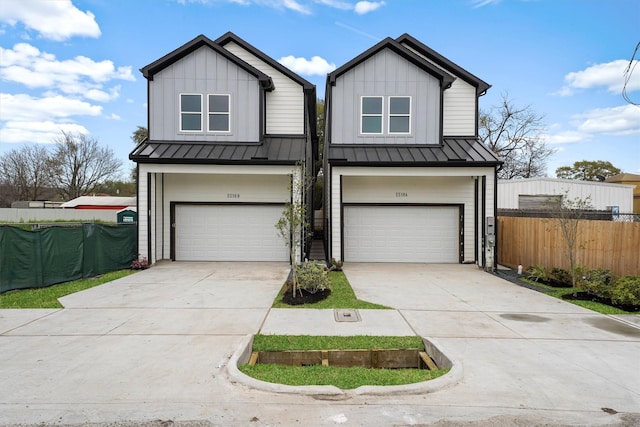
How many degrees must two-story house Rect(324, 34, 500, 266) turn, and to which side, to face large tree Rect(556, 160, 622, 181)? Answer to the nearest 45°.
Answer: approximately 135° to its left

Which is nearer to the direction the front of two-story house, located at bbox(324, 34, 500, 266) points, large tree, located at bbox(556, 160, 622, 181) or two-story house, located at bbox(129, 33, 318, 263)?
the two-story house

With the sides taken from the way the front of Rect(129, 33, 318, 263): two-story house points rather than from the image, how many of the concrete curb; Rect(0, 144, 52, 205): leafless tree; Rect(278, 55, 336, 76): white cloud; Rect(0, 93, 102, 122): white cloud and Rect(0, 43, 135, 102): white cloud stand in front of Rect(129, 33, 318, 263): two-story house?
1

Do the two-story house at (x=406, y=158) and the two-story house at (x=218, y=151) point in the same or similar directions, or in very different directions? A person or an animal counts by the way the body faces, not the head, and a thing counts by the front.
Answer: same or similar directions

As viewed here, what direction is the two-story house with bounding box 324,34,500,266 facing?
toward the camera

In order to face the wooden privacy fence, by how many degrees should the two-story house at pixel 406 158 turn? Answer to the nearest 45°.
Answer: approximately 45° to its left

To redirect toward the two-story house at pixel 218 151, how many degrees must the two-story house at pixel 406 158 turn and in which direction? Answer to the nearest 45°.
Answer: approximately 90° to its right

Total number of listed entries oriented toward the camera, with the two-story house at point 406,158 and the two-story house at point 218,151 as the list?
2

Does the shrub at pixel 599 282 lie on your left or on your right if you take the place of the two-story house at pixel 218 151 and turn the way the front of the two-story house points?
on your left

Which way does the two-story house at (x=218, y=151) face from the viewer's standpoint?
toward the camera
